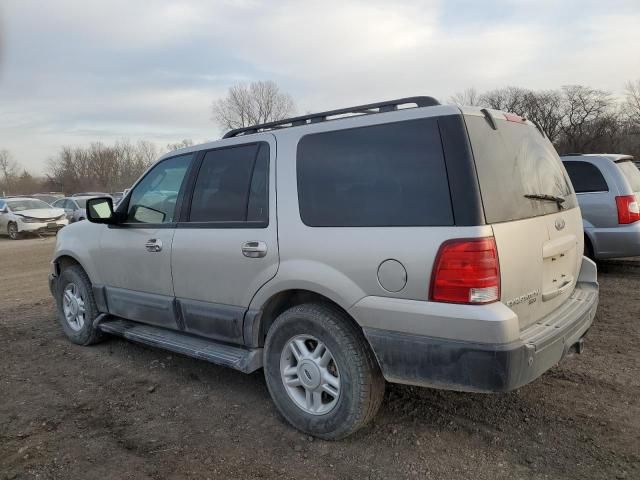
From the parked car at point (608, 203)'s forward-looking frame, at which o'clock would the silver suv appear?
The silver suv is roughly at 8 o'clock from the parked car.

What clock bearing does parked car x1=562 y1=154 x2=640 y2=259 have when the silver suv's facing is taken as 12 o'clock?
The parked car is roughly at 3 o'clock from the silver suv.

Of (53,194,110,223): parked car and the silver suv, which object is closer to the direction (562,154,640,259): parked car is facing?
the parked car

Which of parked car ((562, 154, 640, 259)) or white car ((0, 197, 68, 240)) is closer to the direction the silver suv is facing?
the white car

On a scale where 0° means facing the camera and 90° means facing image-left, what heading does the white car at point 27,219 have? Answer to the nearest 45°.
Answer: approximately 315°

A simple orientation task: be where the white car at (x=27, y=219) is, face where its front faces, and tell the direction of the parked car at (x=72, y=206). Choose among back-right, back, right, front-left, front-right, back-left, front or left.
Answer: left

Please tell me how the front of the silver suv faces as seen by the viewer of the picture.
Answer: facing away from the viewer and to the left of the viewer

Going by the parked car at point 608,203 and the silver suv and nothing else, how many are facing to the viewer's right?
0

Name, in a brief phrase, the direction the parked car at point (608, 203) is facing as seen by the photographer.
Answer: facing away from the viewer and to the left of the viewer
